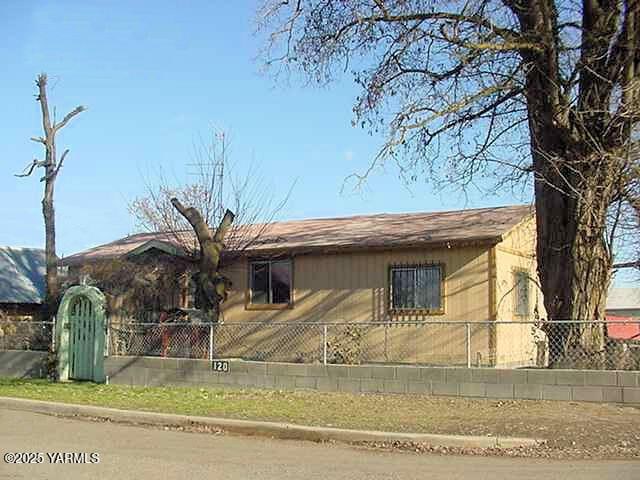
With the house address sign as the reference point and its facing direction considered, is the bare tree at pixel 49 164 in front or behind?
behind

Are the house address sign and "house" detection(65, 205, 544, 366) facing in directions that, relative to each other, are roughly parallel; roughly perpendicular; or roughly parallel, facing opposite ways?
roughly parallel

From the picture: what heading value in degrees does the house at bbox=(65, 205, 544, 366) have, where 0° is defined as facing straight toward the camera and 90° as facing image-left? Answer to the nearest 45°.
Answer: approximately 0°

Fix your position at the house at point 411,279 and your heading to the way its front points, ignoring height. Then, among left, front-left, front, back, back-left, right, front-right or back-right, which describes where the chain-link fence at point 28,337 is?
right

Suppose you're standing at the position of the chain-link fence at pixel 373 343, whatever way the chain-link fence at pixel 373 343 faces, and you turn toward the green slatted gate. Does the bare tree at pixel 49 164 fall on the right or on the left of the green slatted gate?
right

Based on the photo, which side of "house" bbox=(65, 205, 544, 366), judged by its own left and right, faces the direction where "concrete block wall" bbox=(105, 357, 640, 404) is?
front

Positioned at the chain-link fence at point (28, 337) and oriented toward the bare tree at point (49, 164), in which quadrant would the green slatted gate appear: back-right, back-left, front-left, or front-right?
back-right

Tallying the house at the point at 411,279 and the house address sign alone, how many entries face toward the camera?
2

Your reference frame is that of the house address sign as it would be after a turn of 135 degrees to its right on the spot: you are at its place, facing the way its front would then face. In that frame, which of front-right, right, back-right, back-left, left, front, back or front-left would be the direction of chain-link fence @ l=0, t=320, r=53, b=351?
front
